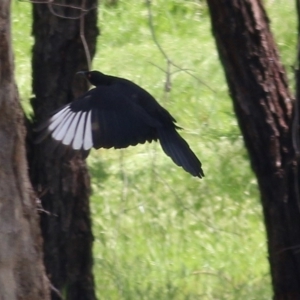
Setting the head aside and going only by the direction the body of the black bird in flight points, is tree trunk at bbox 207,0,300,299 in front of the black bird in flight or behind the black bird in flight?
behind

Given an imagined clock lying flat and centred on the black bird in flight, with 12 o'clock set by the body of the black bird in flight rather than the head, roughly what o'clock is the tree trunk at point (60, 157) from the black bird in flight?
The tree trunk is roughly at 2 o'clock from the black bird in flight.

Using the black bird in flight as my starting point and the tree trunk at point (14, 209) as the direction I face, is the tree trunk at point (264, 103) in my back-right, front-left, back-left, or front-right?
back-left

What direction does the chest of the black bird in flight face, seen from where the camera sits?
to the viewer's left

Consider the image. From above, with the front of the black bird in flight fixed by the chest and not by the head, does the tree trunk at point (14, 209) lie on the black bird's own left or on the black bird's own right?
on the black bird's own left
